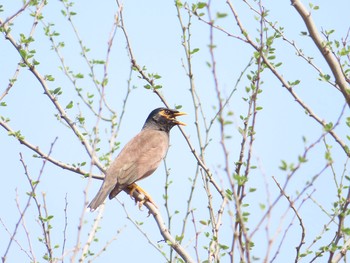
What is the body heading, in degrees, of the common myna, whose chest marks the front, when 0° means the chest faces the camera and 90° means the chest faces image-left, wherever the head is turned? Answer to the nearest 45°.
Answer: approximately 270°
